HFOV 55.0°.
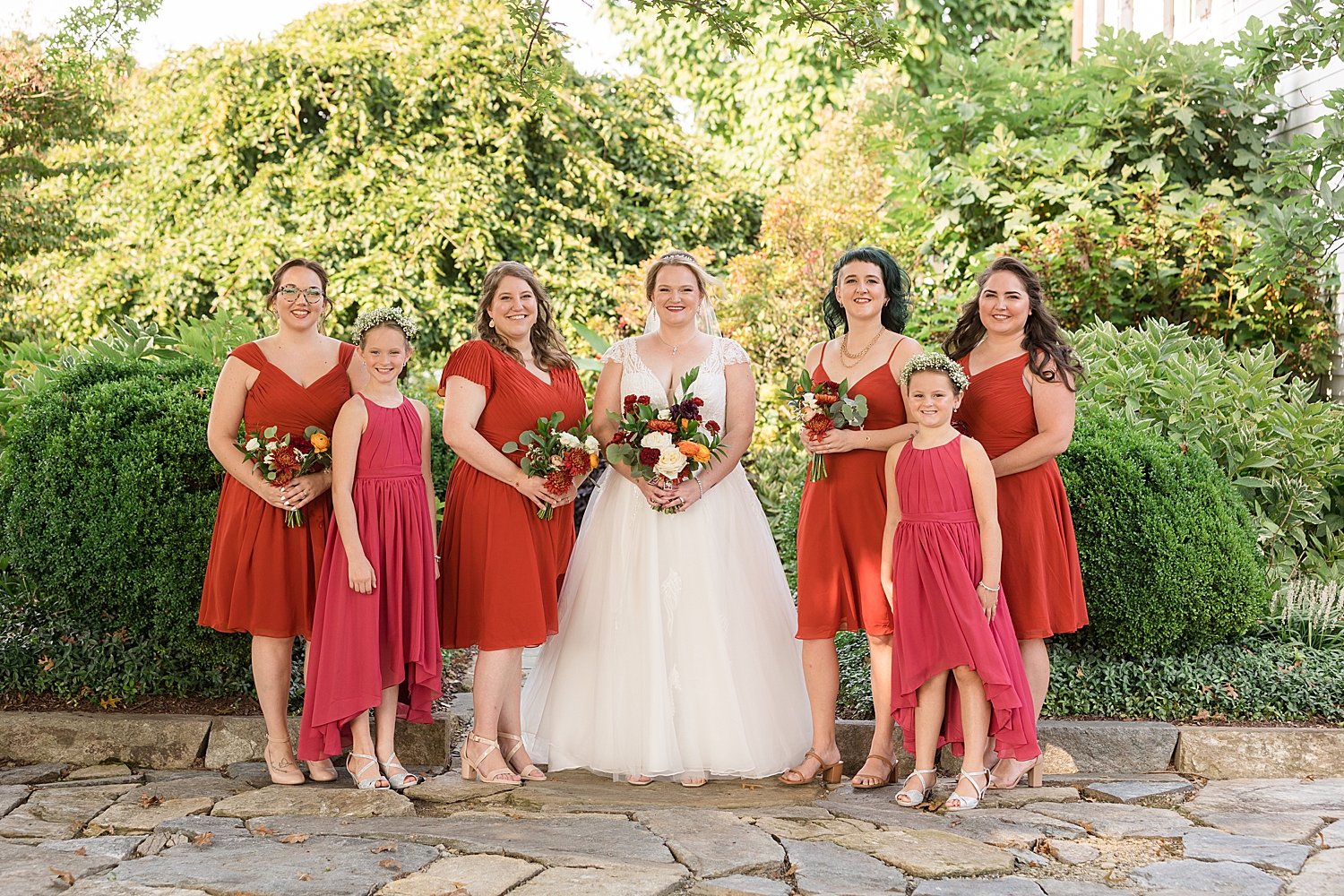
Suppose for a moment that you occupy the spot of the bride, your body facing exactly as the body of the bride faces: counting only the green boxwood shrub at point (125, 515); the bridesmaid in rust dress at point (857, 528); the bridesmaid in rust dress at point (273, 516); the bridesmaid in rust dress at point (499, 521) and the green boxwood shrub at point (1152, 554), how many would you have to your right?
3

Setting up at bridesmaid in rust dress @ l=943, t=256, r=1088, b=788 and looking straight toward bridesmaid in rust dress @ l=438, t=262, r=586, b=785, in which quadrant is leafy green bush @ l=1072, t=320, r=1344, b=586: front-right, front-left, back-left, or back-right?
back-right

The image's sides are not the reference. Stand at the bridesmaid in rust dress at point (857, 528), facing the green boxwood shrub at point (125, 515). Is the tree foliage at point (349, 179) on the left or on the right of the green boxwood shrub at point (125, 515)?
right

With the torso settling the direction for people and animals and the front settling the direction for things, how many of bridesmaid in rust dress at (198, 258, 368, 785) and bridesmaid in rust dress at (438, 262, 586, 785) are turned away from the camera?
0

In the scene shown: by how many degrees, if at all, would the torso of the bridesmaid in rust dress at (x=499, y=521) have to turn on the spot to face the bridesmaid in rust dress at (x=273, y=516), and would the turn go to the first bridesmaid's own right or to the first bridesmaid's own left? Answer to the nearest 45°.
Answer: approximately 135° to the first bridesmaid's own right

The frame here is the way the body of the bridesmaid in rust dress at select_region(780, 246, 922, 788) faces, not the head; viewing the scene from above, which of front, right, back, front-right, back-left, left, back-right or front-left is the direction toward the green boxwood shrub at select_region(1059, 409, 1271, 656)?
back

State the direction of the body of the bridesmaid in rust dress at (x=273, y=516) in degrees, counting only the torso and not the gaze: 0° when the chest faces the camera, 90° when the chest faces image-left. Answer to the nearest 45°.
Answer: approximately 315°

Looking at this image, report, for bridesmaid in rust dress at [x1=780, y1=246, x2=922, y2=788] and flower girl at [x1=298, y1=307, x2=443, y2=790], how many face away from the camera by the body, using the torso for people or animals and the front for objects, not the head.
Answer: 0

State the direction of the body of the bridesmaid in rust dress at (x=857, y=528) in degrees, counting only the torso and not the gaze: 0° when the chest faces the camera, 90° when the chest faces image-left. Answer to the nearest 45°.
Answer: approximately 45°

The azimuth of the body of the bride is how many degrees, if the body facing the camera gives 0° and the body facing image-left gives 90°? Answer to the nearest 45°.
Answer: approximately 0°

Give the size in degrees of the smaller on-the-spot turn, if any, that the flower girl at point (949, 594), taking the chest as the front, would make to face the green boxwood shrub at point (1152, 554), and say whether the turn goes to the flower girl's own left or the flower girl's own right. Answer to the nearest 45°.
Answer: approximately 180°

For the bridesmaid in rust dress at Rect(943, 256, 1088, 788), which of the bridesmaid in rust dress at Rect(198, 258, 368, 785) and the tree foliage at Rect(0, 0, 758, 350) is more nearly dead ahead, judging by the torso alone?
the bridesmaid in rust dress
